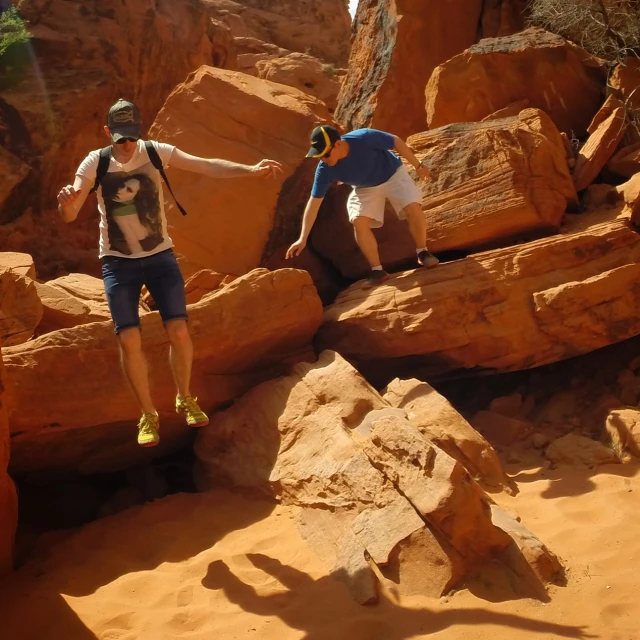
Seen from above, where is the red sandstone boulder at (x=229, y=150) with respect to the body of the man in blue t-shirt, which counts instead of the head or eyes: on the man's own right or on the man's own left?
on the man's own right

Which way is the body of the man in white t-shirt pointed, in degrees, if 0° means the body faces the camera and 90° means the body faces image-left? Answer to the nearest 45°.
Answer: approximately 0°

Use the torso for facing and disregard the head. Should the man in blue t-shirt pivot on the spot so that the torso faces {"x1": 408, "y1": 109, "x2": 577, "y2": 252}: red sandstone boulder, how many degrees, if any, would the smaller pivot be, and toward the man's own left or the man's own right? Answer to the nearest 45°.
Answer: approximately 180°

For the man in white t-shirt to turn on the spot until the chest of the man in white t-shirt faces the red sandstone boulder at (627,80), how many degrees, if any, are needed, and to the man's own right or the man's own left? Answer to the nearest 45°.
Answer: approximately 135° to the man's own left

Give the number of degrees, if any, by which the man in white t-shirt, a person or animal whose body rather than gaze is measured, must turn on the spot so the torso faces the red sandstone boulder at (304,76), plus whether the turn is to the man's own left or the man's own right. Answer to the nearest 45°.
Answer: approximately 180°

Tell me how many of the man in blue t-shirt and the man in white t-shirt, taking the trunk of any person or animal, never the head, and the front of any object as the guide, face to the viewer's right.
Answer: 0

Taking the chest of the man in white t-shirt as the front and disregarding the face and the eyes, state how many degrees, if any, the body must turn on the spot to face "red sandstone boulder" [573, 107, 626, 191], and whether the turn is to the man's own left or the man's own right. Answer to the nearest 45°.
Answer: approximately 135° to the man's own left

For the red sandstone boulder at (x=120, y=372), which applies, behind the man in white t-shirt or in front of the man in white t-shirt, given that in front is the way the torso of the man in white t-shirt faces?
behind

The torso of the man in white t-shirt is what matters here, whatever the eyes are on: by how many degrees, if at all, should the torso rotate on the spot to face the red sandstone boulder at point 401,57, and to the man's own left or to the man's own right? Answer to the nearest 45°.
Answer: approximately 135° to the man's own left

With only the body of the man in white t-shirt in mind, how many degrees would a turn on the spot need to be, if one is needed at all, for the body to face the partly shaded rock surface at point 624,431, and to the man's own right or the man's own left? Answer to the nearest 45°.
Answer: approximately 90° to the man's own left
